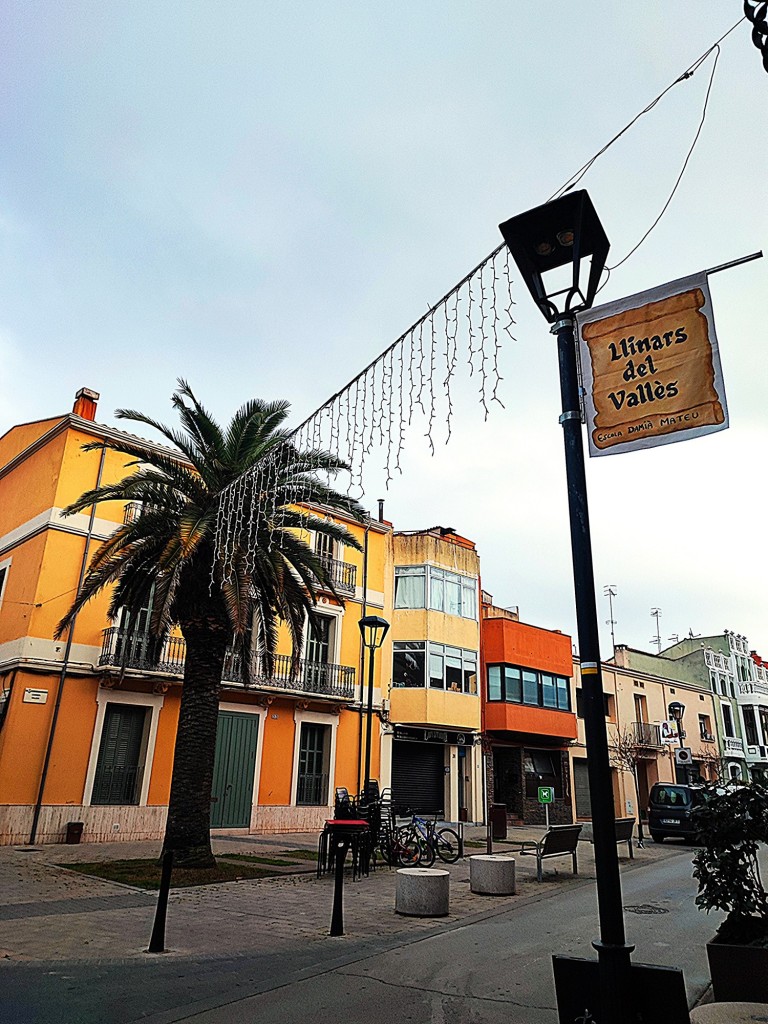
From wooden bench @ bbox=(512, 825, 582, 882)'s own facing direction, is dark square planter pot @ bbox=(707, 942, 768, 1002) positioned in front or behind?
behind

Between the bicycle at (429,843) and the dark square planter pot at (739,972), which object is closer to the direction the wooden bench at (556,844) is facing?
the bicycle

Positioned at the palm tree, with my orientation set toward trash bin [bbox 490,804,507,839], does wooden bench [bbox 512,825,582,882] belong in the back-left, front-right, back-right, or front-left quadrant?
front-right

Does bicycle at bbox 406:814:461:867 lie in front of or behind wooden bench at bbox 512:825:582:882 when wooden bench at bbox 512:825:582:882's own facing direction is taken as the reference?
in front

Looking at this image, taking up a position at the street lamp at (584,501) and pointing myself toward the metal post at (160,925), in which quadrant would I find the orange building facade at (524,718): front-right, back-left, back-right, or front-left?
front-right

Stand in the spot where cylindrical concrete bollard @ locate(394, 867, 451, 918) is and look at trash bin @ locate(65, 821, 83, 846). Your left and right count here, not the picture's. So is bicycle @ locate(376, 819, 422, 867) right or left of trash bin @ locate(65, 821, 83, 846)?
right

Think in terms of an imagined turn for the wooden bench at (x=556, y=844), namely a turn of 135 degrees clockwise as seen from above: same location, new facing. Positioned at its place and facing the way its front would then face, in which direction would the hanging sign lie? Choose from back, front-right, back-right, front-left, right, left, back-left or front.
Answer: right

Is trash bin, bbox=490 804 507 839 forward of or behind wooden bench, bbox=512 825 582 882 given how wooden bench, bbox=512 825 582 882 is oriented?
forward

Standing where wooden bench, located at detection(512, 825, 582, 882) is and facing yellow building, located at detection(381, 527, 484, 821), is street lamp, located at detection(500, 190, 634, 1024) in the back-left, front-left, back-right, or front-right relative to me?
back-left
